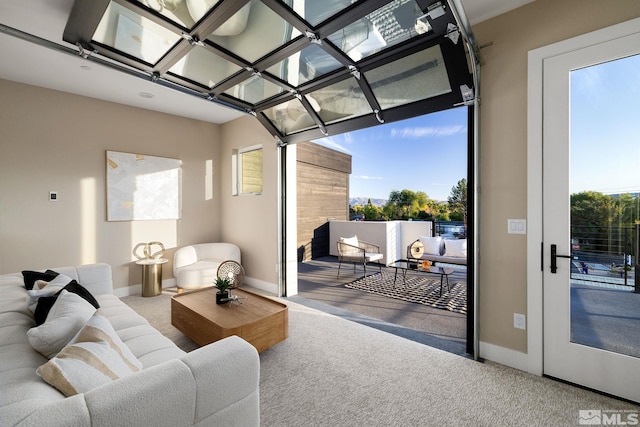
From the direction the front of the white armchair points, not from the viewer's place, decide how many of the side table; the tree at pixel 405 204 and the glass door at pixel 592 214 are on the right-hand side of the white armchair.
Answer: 1

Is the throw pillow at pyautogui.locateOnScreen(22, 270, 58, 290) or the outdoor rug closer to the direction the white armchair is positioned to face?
the throw pillow

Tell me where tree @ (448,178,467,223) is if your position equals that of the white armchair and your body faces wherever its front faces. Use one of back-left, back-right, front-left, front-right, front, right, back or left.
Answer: left

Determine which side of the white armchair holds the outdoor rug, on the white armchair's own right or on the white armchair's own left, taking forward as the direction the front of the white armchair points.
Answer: on the white armchair's own left

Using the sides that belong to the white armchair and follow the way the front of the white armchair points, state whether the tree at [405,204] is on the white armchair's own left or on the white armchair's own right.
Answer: on the white armchair's own left

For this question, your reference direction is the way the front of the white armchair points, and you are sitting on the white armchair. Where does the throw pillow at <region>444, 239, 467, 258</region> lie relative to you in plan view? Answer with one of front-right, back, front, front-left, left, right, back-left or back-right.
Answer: left

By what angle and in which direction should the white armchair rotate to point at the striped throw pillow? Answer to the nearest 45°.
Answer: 0° — it already faces it

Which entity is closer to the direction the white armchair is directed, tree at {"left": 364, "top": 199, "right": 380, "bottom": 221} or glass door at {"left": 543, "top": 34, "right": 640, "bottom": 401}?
the glass door

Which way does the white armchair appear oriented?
toward the camera

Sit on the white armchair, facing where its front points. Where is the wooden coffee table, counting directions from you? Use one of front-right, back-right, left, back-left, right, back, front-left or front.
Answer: front

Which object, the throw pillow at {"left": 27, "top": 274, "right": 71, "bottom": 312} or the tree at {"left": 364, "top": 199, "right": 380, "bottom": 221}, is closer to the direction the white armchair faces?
the throw pillow

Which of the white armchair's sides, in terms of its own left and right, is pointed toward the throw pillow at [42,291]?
front

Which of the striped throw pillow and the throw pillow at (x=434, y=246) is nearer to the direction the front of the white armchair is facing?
the striped throw pillow

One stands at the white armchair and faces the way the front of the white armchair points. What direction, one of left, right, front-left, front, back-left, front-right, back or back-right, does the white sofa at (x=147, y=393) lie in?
front

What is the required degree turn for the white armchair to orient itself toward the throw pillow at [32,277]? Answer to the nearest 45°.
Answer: approximately 45° to its right

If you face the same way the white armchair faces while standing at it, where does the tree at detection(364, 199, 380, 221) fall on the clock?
The tree is roughly at 8 o'clock from the white armchair.

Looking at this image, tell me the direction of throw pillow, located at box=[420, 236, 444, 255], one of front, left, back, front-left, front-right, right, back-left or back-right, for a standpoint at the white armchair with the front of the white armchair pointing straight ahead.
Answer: left
